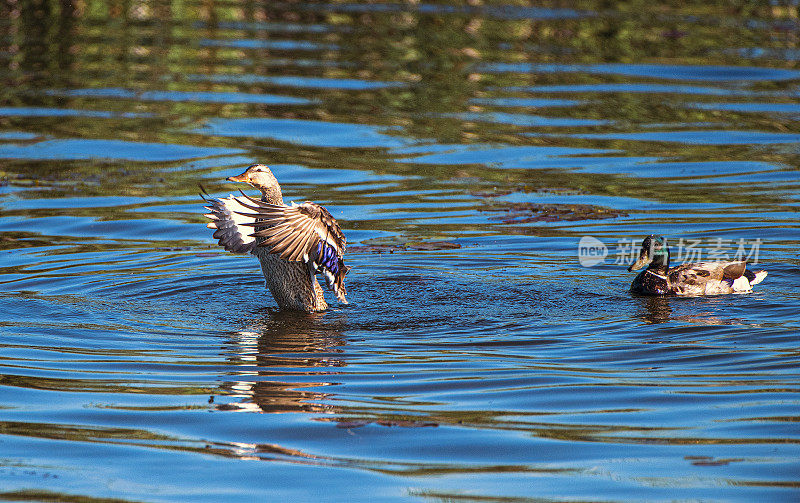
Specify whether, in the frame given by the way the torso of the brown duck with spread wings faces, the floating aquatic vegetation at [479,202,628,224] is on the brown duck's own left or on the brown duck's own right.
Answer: on the brown duck's own right

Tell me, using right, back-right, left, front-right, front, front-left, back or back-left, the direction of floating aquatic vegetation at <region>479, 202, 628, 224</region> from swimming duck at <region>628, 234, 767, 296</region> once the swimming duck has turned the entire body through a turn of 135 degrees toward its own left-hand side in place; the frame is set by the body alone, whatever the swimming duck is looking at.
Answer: back

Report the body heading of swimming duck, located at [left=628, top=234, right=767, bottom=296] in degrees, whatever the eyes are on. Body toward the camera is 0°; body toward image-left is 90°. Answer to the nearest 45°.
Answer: approximately 90°

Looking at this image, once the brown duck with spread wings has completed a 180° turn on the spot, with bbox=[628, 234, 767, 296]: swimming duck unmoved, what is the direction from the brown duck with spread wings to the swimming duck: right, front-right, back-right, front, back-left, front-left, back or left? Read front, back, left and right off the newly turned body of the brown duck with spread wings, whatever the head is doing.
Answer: front

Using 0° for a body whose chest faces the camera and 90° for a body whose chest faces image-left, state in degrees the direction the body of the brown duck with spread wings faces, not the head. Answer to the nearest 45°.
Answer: approximately 90°
